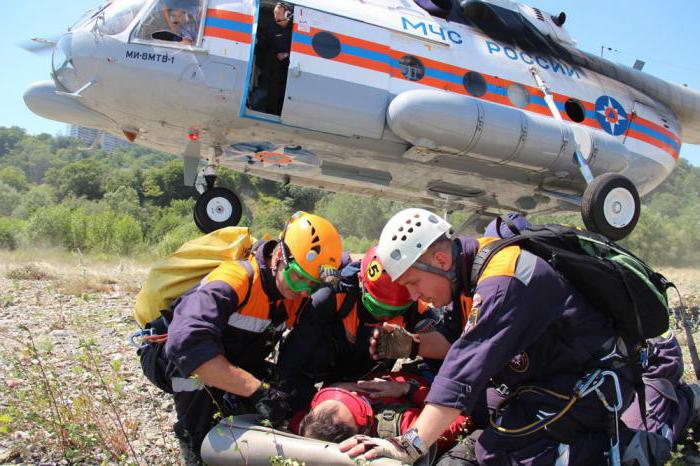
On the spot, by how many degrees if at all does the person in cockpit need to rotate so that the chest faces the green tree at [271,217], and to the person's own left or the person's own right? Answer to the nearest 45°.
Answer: approximately 135° to the person's own right

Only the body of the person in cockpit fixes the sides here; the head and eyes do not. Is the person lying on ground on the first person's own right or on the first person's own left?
on the first person's own left

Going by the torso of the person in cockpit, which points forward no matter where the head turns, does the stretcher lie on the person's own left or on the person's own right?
on the person's own left

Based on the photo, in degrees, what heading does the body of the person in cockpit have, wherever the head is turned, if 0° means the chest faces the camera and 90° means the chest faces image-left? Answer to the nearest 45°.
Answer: approximately 45°

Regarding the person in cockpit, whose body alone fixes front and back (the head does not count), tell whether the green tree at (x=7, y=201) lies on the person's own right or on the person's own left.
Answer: on the person's own right

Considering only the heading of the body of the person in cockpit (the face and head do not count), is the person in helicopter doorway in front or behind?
behind
